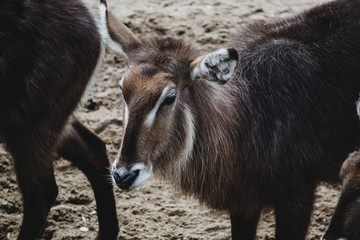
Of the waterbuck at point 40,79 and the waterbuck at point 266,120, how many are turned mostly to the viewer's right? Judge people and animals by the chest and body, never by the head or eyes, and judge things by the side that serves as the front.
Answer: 0

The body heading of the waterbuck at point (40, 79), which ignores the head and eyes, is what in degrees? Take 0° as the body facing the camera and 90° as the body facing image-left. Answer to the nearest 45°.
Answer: approximately 90°

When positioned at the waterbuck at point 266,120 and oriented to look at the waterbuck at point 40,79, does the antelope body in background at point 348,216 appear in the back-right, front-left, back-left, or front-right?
back-left

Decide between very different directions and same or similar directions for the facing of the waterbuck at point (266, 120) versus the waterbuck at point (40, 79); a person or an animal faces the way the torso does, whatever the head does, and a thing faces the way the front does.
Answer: same or similar directions

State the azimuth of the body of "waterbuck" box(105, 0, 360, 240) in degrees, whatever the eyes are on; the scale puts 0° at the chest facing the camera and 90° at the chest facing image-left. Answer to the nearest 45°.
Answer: approximately 45°

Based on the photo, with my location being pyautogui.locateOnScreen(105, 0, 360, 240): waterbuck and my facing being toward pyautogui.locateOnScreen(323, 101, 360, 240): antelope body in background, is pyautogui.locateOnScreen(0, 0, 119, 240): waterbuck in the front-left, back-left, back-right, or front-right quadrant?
back-right

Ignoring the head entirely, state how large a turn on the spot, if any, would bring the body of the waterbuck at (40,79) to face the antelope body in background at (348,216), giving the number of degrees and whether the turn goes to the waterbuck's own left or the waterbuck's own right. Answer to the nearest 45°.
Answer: approximately 135° to the waterbuck's own left

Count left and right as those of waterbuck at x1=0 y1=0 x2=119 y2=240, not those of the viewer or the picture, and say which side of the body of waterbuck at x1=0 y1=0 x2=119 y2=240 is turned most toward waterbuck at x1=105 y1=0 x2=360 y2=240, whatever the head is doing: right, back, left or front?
back

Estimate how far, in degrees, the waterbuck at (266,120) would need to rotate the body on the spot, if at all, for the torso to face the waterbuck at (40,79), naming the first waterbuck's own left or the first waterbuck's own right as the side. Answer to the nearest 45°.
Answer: approximately 45° to the first waterbuck's own right

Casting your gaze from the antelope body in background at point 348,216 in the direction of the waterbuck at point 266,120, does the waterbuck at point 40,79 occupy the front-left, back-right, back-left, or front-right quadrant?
front-left
